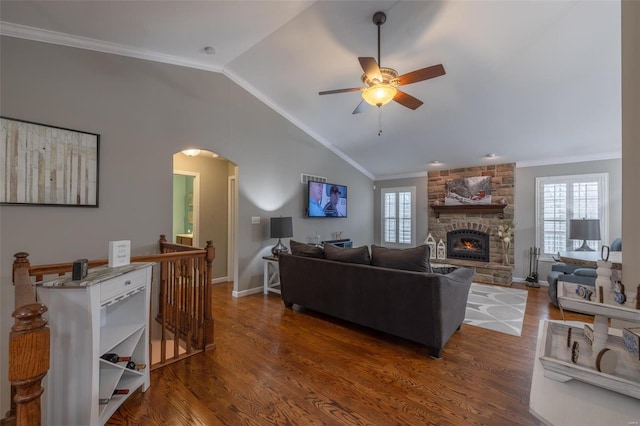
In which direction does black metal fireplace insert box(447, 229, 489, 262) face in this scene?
toward the camera

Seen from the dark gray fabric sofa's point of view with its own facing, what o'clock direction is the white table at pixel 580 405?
The white table is roughly at 4 o'clock from the dark gray fabric sofa.

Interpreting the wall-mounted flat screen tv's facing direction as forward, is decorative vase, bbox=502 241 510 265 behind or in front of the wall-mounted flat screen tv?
in front

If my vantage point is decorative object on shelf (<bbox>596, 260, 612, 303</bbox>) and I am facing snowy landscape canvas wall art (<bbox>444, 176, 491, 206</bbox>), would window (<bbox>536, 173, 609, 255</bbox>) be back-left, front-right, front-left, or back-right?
front-right

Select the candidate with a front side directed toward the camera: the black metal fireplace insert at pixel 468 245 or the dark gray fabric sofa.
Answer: the black metal fireplace insert

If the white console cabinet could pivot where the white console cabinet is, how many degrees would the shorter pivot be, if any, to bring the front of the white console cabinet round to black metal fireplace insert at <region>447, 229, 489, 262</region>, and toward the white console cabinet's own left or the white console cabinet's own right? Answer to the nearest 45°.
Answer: approximately 45° to the white console cabinet's own left

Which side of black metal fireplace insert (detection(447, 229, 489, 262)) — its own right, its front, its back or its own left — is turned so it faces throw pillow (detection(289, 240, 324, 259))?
front

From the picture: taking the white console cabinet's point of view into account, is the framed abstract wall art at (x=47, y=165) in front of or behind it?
behind

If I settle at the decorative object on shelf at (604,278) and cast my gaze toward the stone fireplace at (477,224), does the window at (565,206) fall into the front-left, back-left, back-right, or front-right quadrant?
front-right

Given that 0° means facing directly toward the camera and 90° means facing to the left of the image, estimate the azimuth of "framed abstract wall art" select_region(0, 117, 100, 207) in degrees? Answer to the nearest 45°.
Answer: approximately 315°

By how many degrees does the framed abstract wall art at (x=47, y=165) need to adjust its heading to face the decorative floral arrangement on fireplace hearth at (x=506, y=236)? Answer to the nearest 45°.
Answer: approximately 45° to its left

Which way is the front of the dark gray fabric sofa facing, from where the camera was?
facing away from the viewer and to the right of the viewer

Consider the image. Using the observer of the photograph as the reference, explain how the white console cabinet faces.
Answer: facing the viewer and to the right of the viewer

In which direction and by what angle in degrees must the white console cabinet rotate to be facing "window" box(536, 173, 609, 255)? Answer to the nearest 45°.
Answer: approximately 45° to its left

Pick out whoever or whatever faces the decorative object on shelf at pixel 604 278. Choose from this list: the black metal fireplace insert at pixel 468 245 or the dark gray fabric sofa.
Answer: the black metal fireplace insert
